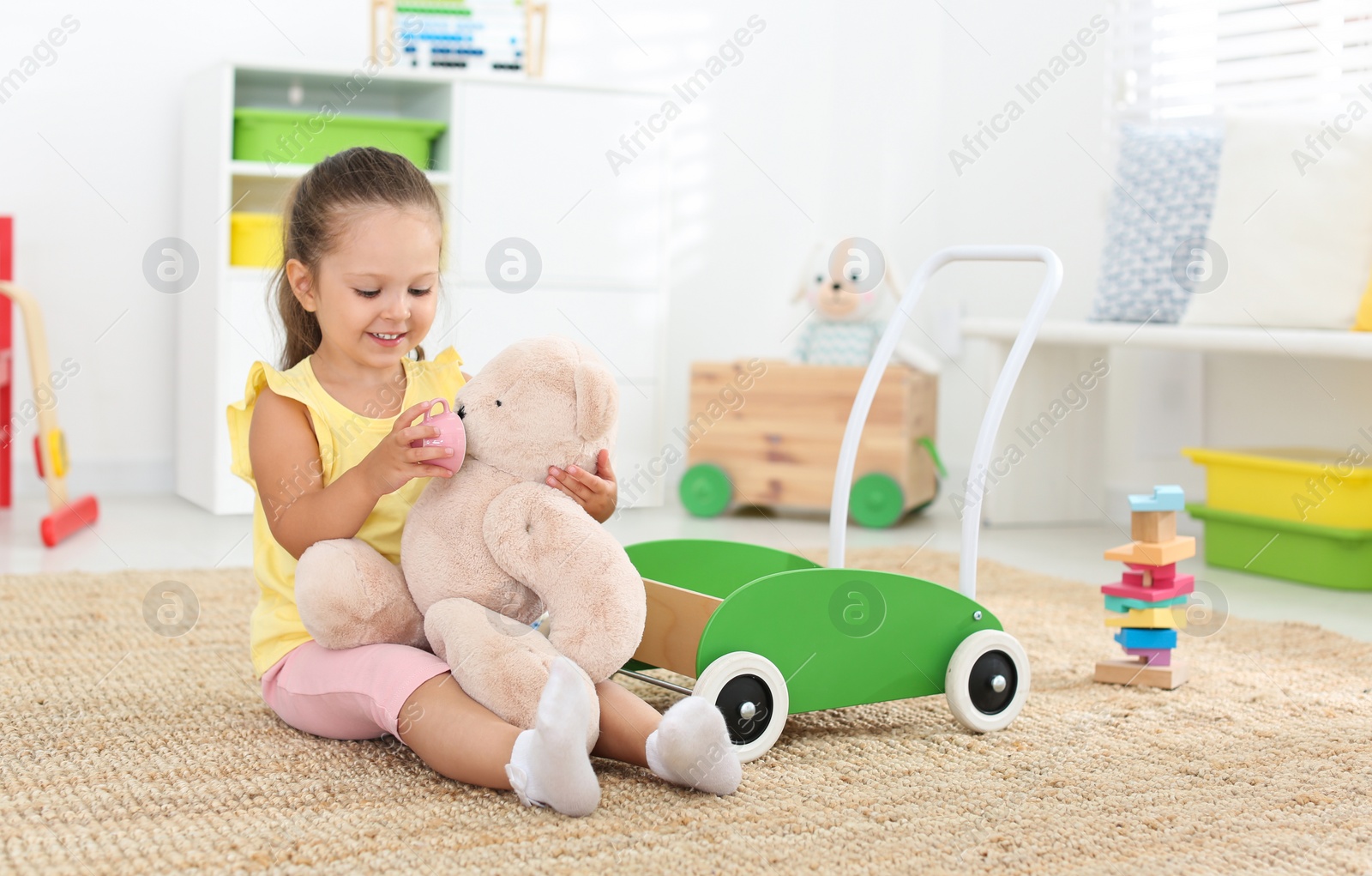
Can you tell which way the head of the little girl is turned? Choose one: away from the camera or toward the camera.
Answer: toward the camera

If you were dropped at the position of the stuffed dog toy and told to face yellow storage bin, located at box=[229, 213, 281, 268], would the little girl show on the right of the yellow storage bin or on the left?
left

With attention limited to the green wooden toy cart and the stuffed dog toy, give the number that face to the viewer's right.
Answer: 0

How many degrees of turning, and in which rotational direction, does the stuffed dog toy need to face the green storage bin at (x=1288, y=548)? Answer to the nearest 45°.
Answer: approximately 45° to its left

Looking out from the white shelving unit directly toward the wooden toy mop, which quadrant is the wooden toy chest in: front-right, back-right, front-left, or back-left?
back-left

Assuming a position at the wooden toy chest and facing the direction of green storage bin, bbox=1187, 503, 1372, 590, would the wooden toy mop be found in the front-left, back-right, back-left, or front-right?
back-right

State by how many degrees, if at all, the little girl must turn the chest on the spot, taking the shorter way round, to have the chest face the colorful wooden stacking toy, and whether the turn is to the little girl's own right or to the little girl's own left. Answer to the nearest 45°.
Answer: approximately 45° to the little girl's own left

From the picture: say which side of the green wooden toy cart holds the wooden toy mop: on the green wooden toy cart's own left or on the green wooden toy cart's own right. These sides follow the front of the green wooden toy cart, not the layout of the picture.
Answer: on the green wooden toy cart's own right

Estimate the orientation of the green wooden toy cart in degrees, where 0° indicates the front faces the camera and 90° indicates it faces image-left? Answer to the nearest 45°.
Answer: approximately 45°

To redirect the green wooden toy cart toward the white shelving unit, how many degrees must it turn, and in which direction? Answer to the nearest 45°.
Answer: approximately 90° to its right

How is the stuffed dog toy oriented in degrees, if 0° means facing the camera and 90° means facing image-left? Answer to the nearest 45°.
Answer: approximately 0°

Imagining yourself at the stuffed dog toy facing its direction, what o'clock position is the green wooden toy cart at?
The green wooden toy cart is roughly at 12 o'clock from the stuffed dog toy.

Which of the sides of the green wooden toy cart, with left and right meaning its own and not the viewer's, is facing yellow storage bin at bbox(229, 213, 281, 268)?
right

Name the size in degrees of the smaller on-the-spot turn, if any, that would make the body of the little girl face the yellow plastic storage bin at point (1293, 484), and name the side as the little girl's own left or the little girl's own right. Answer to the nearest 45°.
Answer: approximately 90° to the little girl's own left

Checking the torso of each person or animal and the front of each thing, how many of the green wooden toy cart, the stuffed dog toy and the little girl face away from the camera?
0

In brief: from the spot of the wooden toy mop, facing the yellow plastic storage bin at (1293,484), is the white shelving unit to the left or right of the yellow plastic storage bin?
left

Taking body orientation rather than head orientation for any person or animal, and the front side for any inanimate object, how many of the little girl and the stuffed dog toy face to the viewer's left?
0
